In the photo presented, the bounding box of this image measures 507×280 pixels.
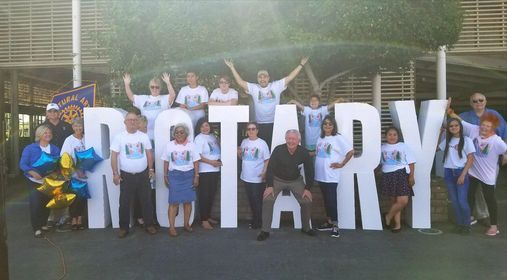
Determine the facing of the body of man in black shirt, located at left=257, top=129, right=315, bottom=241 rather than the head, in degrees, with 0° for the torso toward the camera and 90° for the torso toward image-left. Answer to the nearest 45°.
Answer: approximately 0°

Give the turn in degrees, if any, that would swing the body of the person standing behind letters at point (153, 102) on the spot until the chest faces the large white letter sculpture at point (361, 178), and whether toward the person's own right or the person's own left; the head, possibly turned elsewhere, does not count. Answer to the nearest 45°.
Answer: approximately 90° to the person's own left

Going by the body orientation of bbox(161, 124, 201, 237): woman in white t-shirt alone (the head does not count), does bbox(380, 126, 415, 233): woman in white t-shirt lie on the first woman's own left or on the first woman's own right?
on the first woman's own left

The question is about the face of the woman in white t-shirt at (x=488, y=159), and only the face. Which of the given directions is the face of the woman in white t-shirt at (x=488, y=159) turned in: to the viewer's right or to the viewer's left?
to the viewer's left

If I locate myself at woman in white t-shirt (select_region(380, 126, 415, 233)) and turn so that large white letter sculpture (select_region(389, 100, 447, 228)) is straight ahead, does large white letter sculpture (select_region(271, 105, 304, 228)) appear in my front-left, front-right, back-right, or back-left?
back-left

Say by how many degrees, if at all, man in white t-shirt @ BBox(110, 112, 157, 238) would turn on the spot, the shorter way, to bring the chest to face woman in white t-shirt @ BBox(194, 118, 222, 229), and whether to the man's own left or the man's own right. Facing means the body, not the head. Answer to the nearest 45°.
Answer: approximately 90° to the man's own left
